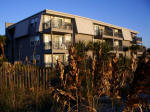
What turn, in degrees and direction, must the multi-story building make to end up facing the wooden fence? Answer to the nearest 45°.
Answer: approximately 45° to its right

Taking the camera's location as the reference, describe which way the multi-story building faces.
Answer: facing the viewer and to the right of the viewer
